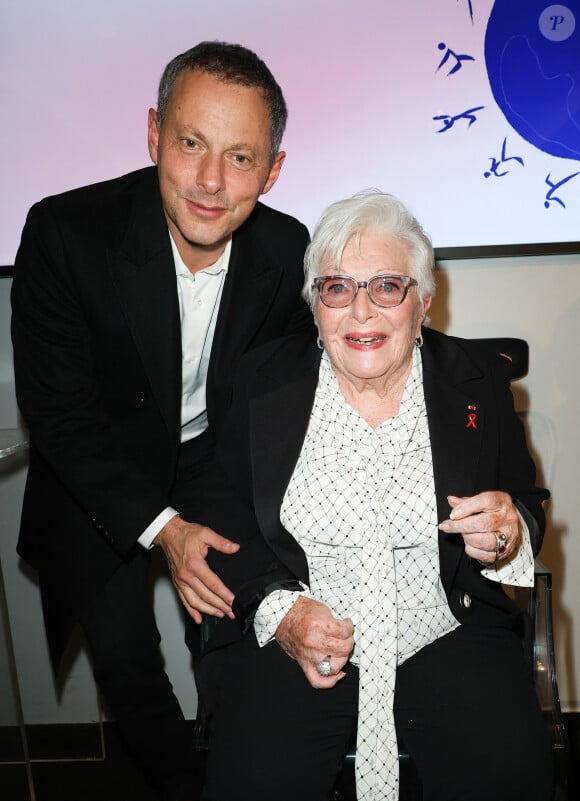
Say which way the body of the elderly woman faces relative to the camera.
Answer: toward the camera

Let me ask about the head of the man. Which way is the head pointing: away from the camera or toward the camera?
toward the camera

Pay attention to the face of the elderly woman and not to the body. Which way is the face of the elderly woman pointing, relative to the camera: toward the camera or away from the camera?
toward the camera
